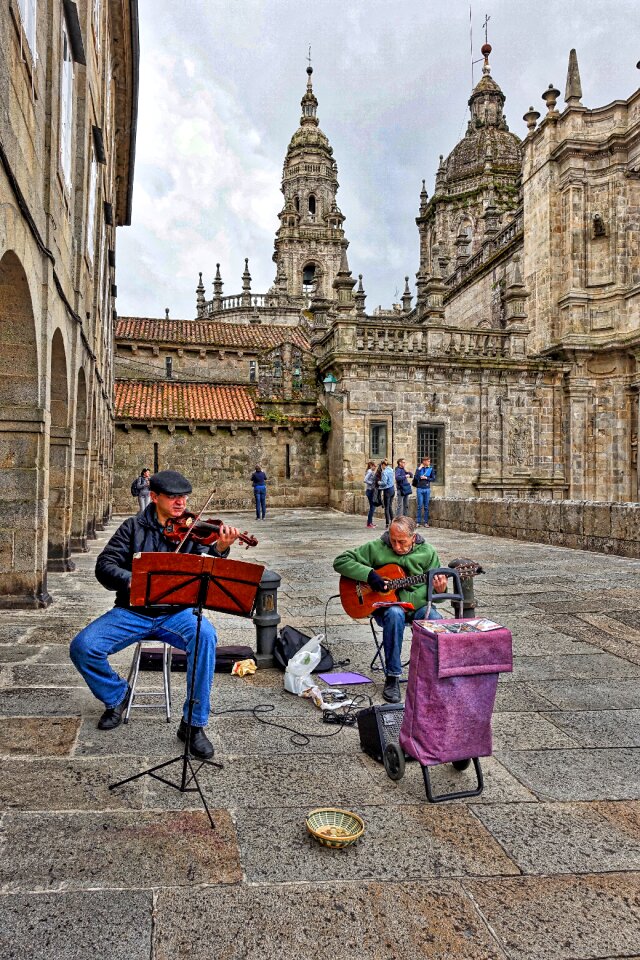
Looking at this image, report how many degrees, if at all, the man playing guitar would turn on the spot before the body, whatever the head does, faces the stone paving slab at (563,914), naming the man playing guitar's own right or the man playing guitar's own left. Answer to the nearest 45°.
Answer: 0° — they already face it

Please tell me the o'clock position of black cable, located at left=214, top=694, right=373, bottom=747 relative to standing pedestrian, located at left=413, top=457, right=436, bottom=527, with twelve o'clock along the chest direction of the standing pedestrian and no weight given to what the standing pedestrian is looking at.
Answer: The black cable is roughly at 12 o'clock from the standing pedestrian.

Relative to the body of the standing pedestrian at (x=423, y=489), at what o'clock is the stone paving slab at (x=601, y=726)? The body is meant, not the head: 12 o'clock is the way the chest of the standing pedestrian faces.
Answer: The stone paving slab is roughly at 12 o'clock from the standing pedestrian.

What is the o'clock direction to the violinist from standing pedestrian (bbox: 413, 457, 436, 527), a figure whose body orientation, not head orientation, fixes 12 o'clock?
The violinist is roughly at 12 o'clock from the standing pedestrian.

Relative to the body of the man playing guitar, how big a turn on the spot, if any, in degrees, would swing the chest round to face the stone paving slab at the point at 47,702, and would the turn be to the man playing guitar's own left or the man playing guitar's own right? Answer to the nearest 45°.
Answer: approximately 90° to the man playing guitar's own right

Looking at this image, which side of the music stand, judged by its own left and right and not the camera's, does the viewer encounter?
back

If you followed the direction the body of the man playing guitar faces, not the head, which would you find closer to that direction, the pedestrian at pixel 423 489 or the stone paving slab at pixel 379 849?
the stone paving slab

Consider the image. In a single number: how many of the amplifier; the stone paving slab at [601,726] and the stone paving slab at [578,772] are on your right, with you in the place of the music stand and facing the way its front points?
3

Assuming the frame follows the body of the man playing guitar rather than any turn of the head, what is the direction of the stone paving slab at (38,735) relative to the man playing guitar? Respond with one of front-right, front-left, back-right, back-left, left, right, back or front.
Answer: front-right

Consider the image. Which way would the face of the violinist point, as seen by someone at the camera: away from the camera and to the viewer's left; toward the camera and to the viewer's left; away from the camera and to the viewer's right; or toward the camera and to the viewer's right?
toward the camera and to the viewer's right

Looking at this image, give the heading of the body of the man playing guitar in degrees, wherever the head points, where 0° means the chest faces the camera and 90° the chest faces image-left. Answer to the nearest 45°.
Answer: approximately 0°

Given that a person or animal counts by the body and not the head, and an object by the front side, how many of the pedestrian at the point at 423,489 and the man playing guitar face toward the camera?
2
